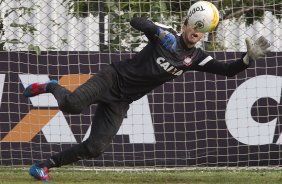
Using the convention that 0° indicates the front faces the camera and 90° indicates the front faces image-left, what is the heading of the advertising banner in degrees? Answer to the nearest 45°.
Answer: approximately 0°

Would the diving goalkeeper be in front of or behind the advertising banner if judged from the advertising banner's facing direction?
in front
